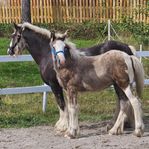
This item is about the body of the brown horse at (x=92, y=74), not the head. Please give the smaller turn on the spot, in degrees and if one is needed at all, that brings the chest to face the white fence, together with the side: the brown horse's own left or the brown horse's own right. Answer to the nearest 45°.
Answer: approximately 45° to the brown horse's own right

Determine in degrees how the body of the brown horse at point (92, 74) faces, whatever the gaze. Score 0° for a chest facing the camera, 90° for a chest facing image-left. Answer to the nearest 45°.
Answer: approximately 90°
